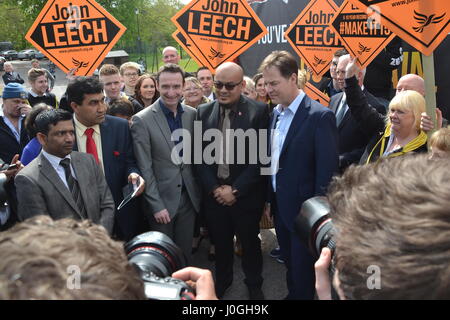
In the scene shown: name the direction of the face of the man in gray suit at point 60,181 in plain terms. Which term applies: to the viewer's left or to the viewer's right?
to the viewer's right

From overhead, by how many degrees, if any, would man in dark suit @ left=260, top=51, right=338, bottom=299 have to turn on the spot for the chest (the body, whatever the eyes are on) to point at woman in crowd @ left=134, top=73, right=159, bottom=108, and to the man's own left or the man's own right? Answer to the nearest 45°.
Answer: approximately 90° to the man's own right

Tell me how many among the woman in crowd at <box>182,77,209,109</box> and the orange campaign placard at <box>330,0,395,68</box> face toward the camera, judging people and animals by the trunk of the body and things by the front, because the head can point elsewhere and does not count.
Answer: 2

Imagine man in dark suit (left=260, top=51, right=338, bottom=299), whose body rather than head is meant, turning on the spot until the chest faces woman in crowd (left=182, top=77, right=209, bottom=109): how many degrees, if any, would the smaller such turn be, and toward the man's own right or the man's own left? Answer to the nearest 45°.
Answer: approximately 90° to the man's own right

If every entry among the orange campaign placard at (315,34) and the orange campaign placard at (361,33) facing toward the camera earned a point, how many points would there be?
2

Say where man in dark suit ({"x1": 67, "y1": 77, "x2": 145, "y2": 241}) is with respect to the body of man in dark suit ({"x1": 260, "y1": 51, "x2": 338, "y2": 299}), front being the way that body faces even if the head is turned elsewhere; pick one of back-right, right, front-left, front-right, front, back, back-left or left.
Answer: front-right

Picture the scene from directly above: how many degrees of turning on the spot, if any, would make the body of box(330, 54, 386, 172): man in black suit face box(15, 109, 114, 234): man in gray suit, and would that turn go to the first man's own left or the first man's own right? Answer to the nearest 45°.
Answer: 0° — they already face them
